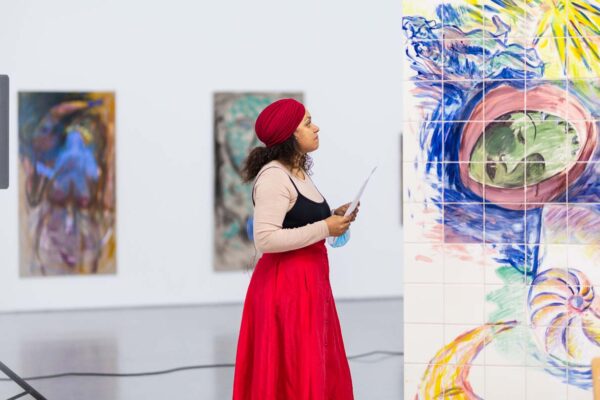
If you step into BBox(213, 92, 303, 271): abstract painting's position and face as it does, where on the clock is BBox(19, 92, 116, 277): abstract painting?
BBox(19, 92, 116, 277): abstract painting is roughly at 3 o'clock from BBox(213, 92, 303, 271): abstract painting.

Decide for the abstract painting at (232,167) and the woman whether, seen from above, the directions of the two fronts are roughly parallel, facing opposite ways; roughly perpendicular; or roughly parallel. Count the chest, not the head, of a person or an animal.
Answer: roughly perpendicular

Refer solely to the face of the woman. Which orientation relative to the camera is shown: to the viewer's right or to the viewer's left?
to the viewer's right

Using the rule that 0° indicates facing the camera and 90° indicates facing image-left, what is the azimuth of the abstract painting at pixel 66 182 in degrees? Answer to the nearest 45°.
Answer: approximately 0°

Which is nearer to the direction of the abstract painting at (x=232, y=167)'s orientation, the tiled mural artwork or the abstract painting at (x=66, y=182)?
the tiled mural artwork

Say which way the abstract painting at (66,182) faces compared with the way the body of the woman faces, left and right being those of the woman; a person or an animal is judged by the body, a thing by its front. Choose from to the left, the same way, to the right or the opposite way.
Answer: to the right

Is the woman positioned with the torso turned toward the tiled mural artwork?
yes

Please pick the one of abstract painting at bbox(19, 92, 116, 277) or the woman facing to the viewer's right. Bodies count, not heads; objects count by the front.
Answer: the woman

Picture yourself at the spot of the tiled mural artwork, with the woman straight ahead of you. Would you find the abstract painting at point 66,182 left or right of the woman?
right

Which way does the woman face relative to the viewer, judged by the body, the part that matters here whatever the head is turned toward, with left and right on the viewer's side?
facing to the right of the viewer
